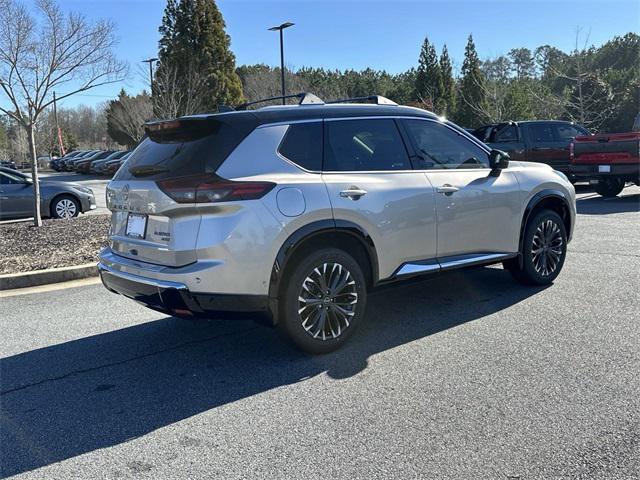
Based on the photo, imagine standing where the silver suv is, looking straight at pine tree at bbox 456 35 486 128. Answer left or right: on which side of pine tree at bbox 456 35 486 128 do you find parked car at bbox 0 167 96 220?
left

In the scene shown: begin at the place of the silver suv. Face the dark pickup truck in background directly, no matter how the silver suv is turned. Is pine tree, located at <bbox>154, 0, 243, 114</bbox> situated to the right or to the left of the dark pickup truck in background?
left

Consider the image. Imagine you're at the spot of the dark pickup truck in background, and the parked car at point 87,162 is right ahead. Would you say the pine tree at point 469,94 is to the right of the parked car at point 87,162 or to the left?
right

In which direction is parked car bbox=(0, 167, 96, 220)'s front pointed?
to the viewer's right

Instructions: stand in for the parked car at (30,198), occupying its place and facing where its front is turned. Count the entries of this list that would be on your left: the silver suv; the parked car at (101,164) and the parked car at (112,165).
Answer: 2

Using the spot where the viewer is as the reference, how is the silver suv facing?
facing away from the viewer and to the right of the viewer

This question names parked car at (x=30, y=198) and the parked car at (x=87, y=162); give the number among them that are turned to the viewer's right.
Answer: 1

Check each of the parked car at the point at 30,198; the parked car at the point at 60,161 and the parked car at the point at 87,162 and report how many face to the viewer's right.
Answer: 1

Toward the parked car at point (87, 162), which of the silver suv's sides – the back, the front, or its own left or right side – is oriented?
left

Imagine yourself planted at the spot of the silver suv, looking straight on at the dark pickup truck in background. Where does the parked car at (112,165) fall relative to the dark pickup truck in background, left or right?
left

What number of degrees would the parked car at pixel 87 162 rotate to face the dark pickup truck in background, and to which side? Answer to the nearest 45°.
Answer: approximately 45° to its left

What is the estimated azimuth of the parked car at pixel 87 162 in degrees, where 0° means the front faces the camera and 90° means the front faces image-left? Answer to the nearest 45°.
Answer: approximately 45°

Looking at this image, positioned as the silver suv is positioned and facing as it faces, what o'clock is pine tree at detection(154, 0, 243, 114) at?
The pine tree is roughly at 10 o'clock from the silver suv.
